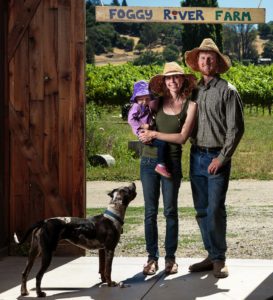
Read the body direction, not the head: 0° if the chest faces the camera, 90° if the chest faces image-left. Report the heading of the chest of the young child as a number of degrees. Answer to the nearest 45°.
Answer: approximately 315°

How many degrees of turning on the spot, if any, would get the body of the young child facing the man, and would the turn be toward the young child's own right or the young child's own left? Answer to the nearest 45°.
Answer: approximately 45° to the young child's own left

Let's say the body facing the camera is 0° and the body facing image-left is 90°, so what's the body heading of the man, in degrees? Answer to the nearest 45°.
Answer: approximately 45°

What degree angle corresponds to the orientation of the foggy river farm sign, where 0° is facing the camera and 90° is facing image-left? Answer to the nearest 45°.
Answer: approximately 0°

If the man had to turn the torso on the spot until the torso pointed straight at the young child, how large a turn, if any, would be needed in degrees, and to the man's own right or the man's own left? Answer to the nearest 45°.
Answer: approximately 45° to the man's own right

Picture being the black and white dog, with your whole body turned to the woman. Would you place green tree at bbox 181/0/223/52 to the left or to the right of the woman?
left

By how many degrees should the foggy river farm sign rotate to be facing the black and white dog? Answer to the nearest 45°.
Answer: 0° — it already faces it
